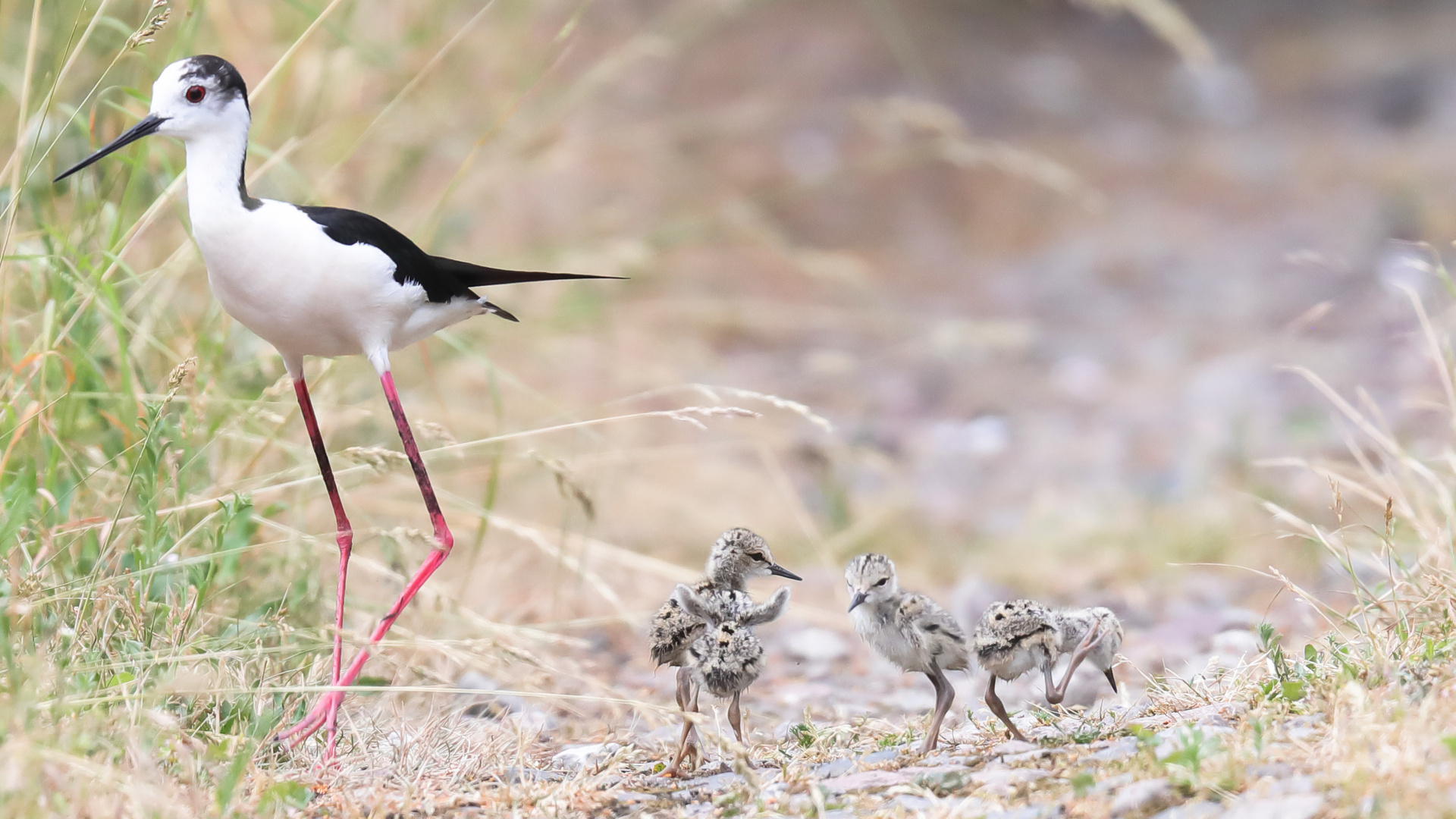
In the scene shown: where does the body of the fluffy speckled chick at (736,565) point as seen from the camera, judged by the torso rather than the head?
to the viewer's right

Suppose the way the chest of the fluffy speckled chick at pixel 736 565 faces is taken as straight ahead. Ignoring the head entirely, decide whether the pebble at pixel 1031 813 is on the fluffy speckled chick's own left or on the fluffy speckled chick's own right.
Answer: on the fluffy speckled chick's own right

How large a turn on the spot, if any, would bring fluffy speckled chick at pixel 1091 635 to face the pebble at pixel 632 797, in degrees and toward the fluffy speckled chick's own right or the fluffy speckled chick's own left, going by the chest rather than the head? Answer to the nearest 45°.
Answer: approximately 135° to the fluffy speckled chick's own right

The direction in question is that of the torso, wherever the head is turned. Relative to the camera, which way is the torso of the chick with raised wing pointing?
away from the camera

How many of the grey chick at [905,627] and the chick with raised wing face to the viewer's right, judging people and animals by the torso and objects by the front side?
0

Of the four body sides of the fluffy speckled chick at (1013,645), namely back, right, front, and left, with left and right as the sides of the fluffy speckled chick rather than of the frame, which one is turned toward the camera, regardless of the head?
right

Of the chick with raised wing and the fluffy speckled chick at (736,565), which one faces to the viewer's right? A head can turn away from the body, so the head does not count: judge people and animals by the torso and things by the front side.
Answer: the fluffy speckled chick

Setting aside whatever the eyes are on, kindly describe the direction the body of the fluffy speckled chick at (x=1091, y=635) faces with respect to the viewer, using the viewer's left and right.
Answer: facing to the right of the viewer

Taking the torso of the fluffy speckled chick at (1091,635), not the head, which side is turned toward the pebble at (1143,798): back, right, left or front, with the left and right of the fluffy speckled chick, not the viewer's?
right
